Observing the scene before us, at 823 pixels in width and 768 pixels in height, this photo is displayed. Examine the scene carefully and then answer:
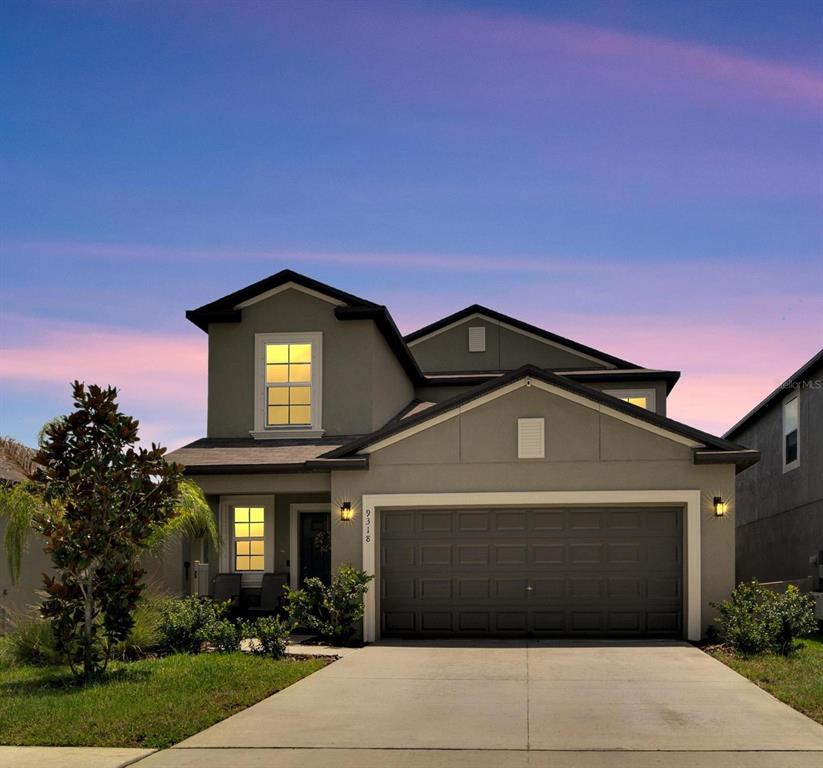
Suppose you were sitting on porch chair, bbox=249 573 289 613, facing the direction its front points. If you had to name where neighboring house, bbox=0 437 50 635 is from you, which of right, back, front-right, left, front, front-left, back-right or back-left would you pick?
front-right

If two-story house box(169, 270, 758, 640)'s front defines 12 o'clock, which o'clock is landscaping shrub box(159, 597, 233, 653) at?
The landscaping shrub is roughly at 2 o'clock from the two-story house.

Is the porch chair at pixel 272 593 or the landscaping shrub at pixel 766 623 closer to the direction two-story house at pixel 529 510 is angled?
the landscaping shrub

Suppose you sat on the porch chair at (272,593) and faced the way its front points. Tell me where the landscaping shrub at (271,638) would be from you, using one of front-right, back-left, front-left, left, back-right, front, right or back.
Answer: front-left

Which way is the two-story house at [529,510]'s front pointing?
toward the camera

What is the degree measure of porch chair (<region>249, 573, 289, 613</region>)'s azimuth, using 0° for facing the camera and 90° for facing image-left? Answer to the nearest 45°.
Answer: approximately 45°

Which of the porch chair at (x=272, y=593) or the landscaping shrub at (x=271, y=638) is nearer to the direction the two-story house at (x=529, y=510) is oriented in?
the landscaping shrub

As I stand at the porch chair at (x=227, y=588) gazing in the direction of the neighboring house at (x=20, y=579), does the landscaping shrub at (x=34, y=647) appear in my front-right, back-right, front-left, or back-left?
front-left

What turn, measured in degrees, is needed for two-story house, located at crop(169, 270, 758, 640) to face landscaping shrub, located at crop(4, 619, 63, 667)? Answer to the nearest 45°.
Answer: approximately 45° to its right

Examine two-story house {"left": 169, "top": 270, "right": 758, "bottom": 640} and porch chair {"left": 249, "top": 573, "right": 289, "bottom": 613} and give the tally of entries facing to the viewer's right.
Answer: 0

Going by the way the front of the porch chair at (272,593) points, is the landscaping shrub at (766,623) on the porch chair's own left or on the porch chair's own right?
on the porch chair's own left

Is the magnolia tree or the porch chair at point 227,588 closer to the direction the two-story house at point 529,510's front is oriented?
the magnolia tree

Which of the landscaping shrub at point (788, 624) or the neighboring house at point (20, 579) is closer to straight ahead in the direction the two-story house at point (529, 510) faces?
the landscaping shrub

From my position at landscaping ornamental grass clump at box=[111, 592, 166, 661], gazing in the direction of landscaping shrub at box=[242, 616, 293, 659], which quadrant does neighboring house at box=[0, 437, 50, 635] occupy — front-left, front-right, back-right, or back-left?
back-left
